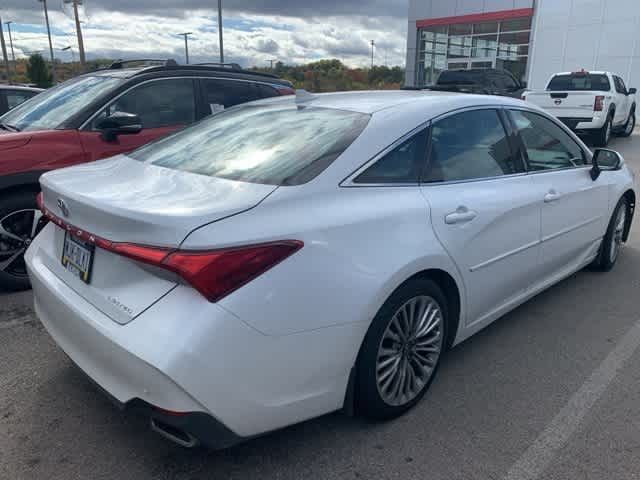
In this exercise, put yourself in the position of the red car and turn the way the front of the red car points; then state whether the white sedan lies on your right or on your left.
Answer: on your left

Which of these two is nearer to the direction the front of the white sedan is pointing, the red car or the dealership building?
the dealership building

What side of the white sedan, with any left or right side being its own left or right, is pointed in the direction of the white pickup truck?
front

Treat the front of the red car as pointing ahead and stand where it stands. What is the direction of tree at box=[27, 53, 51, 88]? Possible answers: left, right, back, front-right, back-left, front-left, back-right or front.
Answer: back-right

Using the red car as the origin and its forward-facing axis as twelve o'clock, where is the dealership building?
The dealership building is roughly at 6 o'clock from the red car.

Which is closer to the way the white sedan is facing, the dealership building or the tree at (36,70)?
the dealership building

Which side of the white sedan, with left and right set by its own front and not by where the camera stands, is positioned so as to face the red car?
left

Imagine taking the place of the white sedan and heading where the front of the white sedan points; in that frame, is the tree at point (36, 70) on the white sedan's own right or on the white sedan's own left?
on the white sedan's own left

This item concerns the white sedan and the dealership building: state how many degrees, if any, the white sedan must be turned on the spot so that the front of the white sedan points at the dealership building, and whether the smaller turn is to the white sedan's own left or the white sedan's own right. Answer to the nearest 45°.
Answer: approximately 45° to the white sedan's own left

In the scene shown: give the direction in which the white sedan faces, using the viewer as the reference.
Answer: facing away from the viewer and to the right of the viewer

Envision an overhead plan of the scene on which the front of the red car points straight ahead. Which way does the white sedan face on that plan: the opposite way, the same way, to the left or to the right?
the opposite way

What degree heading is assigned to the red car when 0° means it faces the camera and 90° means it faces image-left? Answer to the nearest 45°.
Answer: approximately 45°

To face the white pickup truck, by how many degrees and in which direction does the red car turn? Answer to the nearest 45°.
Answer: approximately 180°
